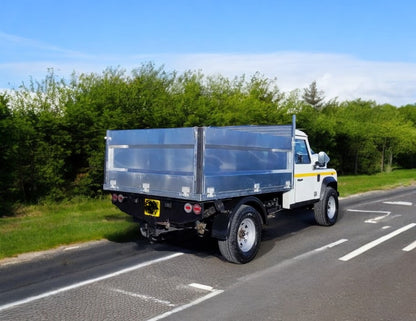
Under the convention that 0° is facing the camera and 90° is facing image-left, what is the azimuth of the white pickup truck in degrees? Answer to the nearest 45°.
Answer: approximately 225°
